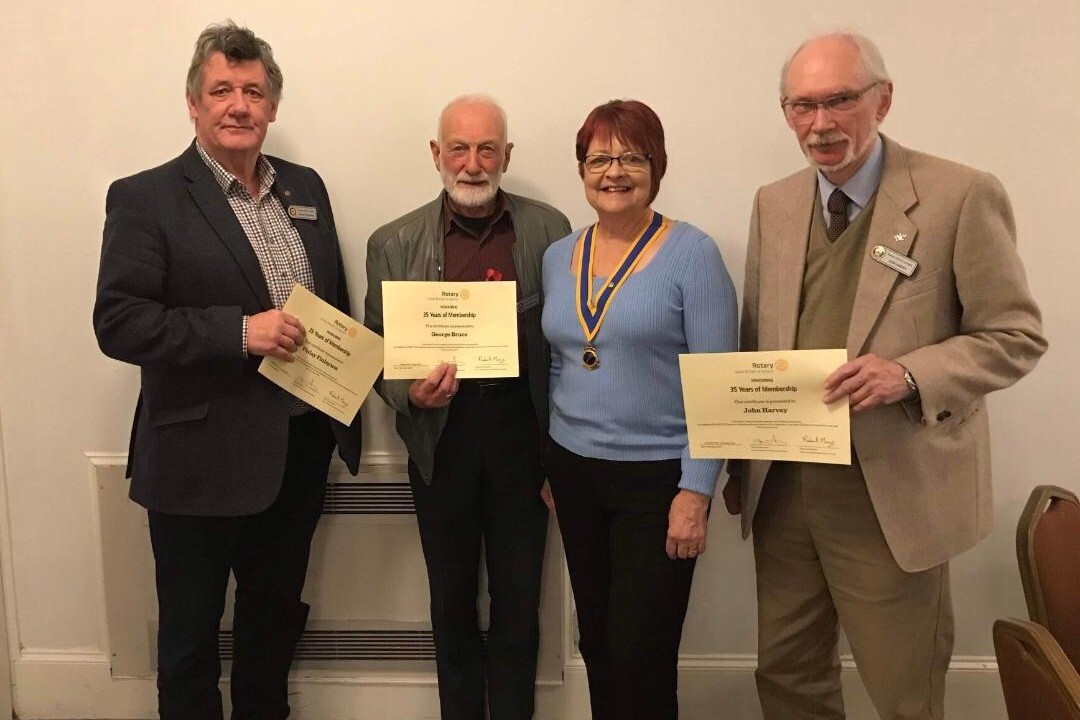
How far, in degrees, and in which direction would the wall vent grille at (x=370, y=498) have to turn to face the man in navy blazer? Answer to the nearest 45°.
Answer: approximately 45° to its right

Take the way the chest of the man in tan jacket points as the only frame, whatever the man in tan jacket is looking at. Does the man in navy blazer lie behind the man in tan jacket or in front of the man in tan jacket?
in front

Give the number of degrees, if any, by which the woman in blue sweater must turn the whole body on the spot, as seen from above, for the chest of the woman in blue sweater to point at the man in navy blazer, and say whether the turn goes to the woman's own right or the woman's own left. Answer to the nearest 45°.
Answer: approximately 45° to the woman's own right

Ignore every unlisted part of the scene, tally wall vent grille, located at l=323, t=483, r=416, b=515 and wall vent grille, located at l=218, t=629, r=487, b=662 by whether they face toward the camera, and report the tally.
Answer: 2

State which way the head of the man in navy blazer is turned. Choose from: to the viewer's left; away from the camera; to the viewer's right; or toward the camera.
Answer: toward the camera

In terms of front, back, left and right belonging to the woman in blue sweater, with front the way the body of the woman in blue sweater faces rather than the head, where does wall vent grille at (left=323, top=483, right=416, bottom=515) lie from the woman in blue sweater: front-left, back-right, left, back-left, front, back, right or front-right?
right

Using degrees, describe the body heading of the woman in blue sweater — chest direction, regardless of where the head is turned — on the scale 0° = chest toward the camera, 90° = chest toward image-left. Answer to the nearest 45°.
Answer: approximately 45°

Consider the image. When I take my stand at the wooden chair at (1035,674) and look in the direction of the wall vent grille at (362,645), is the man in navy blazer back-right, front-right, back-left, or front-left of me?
front-left

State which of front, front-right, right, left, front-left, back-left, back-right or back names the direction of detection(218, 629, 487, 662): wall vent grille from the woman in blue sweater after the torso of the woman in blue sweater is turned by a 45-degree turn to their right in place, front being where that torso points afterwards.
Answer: front-right

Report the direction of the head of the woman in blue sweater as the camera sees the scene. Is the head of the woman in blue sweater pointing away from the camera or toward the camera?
toward the camera

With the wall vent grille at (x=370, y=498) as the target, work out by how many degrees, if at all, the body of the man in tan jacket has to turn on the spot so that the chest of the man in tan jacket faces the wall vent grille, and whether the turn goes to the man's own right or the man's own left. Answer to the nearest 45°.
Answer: approximately 45° to the man's own right

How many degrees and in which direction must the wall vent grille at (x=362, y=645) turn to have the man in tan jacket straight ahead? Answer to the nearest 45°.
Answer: approximately 45° to its left

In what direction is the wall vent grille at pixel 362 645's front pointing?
toward the camera

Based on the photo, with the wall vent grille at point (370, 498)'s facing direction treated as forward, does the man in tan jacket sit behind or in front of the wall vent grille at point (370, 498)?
in front

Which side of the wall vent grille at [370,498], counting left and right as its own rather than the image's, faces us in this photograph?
front

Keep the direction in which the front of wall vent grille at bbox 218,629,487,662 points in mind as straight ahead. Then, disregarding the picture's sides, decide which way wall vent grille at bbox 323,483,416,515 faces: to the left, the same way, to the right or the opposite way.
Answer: the same way
